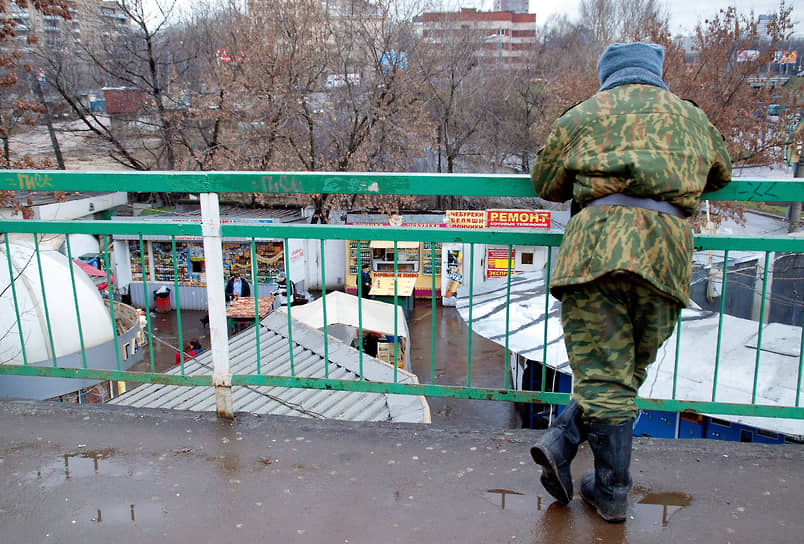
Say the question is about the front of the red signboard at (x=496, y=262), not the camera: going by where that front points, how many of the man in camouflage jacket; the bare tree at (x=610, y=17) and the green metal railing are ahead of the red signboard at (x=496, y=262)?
2

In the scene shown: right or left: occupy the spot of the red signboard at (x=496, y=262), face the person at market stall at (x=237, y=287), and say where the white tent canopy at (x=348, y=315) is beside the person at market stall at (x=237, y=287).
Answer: left

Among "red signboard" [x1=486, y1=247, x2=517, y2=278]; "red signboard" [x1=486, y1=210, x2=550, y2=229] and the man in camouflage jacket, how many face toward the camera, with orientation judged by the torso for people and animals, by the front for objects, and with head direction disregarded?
2

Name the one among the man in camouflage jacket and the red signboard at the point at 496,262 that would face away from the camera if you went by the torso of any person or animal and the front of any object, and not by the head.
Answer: the man in camouflage jacket

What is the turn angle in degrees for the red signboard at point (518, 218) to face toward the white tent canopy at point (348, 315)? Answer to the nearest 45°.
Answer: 0° — it already faces it

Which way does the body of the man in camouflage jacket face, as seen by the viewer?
away from the camera

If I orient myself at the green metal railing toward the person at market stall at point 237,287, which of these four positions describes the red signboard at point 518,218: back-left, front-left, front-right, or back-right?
front-right

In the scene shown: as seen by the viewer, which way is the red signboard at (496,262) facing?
toward the camera

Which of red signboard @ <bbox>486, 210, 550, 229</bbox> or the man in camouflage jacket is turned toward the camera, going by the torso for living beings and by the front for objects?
the red signboard

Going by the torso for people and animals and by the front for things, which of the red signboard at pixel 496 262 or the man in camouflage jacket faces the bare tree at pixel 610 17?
the man in camouflage jacket

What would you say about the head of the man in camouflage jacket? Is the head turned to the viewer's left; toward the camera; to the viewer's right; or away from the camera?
away from the camera

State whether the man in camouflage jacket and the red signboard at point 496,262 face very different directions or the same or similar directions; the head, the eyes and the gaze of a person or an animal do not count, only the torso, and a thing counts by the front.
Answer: very different directions

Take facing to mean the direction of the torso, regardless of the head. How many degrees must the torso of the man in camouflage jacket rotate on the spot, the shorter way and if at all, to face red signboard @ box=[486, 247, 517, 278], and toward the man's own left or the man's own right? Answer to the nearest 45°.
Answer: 0° — they already face it

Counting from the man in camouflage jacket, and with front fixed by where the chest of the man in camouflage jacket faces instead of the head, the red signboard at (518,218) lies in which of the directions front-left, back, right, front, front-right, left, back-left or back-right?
front

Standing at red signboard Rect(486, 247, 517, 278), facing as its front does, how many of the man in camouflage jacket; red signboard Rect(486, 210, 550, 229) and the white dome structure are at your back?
0

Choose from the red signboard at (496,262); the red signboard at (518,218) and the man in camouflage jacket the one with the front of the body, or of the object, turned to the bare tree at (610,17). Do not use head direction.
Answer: the man in camouflage jacket

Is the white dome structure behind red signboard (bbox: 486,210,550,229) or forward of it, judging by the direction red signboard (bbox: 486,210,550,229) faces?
forward

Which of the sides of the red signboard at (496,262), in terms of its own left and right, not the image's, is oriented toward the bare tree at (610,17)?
back

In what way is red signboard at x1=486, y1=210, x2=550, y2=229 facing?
toward the camera

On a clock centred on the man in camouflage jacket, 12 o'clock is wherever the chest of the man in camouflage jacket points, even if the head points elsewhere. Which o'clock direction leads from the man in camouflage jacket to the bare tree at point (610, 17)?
The bare tree is roughly at 12 o'clock from the man in camouflage jacket.
